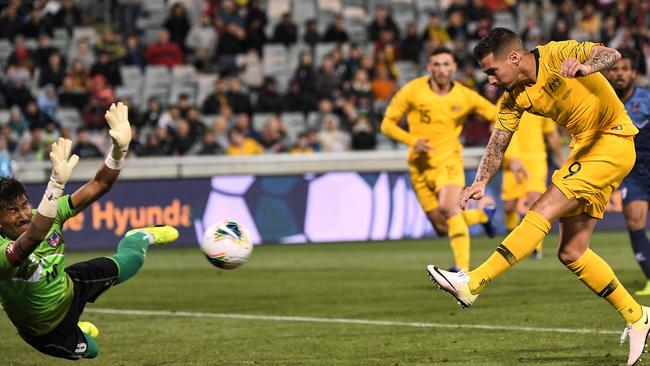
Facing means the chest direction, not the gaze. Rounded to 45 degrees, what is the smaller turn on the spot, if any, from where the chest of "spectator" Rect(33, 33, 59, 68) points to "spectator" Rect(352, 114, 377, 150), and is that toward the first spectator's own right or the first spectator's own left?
approximately 45° to the first spectator's own left

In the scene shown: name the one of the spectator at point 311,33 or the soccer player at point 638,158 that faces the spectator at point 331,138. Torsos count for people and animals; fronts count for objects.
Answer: the spectator at point 311,33

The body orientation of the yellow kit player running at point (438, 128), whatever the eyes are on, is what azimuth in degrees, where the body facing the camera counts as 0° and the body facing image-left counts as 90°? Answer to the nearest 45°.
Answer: approximately 0°

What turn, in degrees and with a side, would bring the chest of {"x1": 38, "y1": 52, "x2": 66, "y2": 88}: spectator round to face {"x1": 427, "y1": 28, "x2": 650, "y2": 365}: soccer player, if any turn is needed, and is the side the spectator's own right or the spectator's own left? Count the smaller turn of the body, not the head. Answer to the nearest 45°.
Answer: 0° — they already face them

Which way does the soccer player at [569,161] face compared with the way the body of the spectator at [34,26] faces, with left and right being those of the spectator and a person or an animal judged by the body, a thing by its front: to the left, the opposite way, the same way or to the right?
to the right

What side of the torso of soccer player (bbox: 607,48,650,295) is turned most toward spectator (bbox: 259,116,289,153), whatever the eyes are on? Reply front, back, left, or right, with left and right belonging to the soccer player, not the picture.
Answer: right

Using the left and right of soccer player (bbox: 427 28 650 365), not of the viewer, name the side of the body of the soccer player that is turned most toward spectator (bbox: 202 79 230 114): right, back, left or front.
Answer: right

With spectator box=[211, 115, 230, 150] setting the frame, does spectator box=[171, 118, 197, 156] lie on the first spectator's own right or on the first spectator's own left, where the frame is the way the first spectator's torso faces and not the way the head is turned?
on the first spectator's own right

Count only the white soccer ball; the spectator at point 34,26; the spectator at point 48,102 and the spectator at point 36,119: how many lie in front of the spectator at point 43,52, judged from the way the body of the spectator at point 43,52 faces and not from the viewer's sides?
3

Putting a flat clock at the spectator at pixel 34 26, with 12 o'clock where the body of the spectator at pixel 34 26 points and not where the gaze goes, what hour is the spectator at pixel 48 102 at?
the spectator at pixel 48 102 is roughly at 12 o'clock from the spectator at pixel 34 26.

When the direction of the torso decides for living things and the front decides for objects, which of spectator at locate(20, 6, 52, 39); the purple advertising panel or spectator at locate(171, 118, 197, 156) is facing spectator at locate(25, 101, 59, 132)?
spectator at locate(20, 6, 52, 39)
